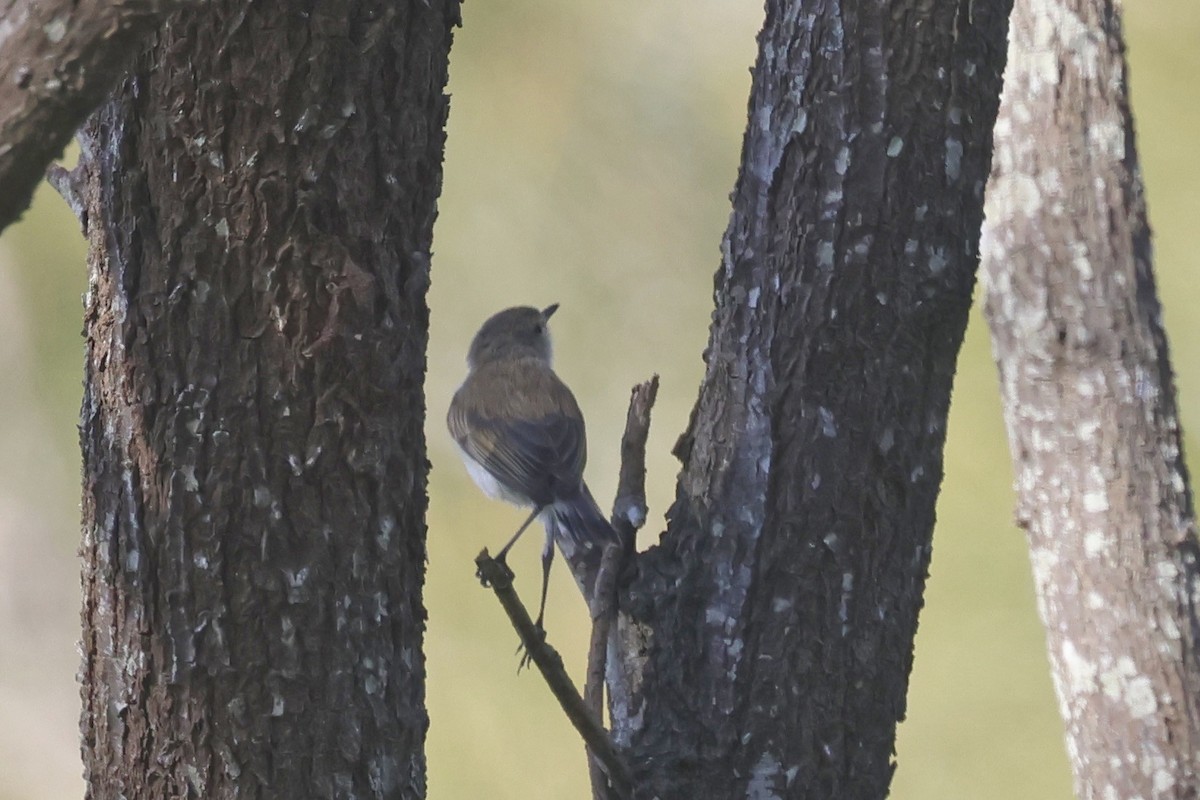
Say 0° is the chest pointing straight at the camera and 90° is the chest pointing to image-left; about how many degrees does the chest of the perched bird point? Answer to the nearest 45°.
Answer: approximately 135°

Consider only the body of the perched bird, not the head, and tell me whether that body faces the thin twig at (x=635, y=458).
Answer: no

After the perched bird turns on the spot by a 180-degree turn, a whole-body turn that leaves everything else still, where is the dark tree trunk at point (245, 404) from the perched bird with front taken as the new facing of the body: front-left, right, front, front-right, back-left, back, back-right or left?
front-right
